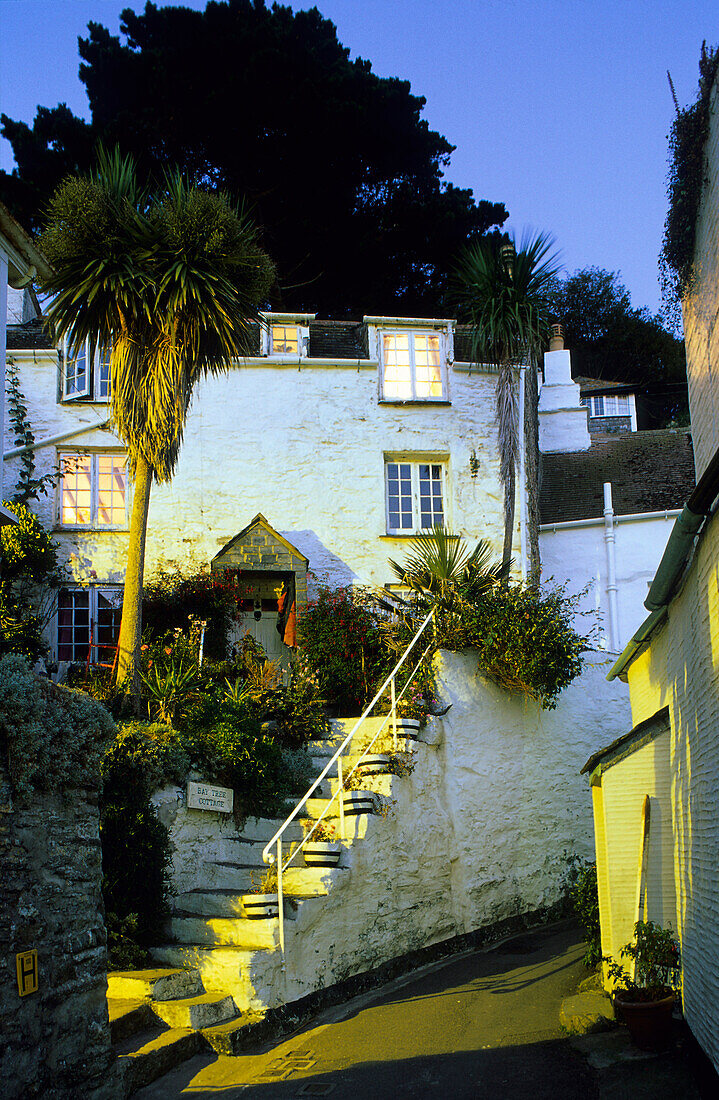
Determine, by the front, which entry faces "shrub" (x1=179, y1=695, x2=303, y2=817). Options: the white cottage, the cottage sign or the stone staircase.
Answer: the white cottage

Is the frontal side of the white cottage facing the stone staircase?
yes

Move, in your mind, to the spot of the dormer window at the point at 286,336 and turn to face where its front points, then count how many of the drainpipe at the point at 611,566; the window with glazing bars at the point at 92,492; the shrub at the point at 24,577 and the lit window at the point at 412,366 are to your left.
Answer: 2

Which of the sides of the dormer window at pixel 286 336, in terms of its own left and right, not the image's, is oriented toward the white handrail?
front

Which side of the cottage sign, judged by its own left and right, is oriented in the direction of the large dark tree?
back

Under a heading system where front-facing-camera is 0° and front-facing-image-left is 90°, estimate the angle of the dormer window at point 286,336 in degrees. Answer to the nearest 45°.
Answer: approximately 0°

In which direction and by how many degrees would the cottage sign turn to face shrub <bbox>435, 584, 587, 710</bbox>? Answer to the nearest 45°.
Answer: approximately 135° to its left

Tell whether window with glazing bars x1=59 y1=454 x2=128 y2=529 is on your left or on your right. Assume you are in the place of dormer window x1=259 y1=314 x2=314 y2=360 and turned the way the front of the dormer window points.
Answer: on your right
